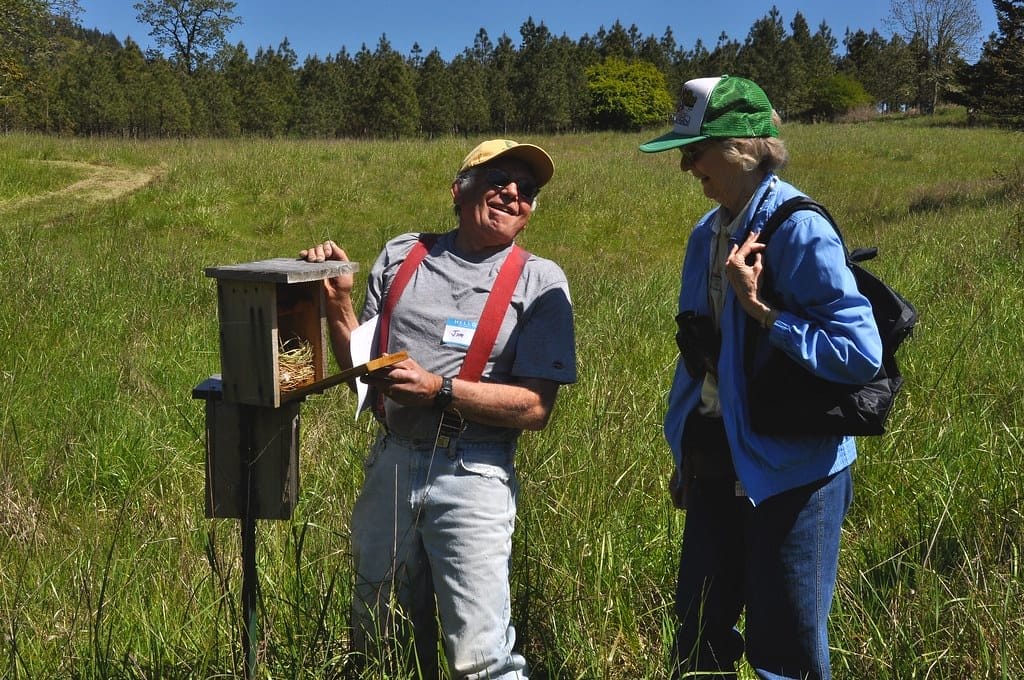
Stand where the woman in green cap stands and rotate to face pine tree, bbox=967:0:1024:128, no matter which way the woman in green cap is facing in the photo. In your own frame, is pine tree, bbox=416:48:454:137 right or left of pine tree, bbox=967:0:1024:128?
left

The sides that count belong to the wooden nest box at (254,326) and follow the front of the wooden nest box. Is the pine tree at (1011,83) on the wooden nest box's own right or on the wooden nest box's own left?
on the wooden nest box's own left

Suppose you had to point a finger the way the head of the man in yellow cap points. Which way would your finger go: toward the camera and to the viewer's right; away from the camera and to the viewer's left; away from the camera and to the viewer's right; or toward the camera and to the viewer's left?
toward the camera and to the viewer's right

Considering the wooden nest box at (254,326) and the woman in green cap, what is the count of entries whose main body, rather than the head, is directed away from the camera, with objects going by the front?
0

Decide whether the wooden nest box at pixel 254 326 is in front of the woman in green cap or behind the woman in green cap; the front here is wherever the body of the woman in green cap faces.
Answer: in front

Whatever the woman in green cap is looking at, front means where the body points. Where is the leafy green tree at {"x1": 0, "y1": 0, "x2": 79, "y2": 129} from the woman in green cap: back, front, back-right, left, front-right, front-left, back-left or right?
right

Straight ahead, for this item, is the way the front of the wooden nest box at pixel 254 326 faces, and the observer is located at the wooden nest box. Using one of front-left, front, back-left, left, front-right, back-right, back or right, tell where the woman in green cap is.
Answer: front-left

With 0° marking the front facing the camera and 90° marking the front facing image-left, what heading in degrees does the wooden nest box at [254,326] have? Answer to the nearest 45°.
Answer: approximately 315°

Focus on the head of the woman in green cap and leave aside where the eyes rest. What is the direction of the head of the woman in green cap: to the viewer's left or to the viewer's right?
to the viewer's left
